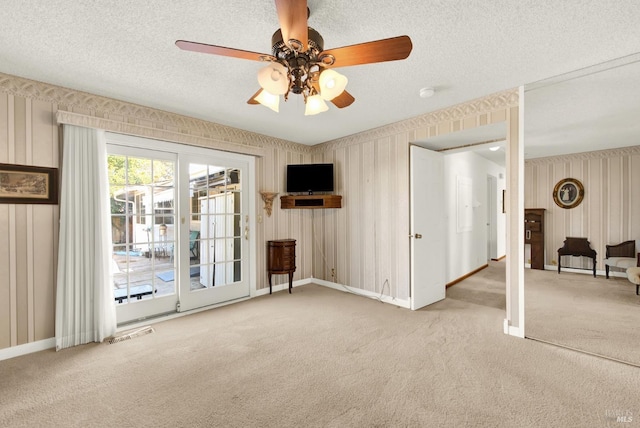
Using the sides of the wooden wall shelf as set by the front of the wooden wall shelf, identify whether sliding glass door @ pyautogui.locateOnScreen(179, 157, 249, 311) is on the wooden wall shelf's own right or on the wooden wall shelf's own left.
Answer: on the wooden wall shelf's own right

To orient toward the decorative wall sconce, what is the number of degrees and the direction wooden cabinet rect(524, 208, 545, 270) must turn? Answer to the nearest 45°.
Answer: approximately 90° to its right

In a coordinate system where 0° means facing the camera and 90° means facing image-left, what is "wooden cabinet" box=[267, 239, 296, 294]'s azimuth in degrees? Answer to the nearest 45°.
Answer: approximately 315°
